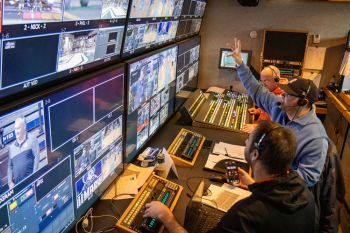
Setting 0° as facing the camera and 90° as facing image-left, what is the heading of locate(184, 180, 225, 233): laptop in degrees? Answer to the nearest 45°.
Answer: approximately 315°

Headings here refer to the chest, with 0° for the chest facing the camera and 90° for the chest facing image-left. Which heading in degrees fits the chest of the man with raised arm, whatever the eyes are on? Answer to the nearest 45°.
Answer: approximately 90°

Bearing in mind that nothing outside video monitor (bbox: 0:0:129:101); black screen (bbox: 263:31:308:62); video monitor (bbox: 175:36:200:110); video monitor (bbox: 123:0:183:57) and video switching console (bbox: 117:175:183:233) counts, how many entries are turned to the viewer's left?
0

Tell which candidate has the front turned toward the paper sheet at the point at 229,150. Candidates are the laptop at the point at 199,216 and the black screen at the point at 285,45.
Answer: the black screen

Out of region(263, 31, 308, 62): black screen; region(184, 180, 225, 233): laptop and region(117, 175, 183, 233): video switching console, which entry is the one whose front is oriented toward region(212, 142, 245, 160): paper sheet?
the black screen

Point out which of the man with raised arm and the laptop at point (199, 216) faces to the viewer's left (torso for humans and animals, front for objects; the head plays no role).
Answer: the man with raised arm

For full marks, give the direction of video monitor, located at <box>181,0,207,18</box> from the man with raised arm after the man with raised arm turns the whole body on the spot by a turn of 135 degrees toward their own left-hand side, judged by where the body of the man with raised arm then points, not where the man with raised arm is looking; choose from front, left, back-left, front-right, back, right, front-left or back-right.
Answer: back

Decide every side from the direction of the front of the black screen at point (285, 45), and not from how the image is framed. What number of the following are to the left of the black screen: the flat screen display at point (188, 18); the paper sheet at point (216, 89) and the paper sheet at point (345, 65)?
1

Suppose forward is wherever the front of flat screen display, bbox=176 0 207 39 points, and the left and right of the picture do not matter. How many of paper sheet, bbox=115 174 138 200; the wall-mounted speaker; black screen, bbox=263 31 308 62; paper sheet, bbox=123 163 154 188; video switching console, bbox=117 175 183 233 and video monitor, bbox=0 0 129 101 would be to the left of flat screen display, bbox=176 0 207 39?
2

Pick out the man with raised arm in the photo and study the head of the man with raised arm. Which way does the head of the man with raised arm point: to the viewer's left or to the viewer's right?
to the viewer's left

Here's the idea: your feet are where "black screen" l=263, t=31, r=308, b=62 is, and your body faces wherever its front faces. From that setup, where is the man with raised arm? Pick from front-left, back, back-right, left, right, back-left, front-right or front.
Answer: front

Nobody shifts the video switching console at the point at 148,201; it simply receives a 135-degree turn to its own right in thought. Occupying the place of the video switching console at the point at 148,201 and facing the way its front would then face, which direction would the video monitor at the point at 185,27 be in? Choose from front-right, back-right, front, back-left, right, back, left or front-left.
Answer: right

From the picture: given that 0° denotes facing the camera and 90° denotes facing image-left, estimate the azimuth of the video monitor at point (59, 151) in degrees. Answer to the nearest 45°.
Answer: approximately 315°

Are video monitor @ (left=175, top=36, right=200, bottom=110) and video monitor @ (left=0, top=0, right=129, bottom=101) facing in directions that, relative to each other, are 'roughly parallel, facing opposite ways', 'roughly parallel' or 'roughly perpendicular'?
roughly parallel

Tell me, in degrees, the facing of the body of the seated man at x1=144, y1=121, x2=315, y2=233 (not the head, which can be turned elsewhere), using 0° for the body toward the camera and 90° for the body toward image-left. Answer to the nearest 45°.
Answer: approximately 135°

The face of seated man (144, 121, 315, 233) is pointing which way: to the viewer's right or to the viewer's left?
to the viewer's left

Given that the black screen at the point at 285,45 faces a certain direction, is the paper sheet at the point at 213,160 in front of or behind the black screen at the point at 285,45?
in front

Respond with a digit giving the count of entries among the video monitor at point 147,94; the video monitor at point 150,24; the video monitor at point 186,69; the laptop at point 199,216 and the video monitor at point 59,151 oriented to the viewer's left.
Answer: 0

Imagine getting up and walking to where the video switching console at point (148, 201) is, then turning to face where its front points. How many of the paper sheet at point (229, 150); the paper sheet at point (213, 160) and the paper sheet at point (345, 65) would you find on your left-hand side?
3

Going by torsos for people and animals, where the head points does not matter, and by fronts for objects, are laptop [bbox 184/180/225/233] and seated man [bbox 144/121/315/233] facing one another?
yes

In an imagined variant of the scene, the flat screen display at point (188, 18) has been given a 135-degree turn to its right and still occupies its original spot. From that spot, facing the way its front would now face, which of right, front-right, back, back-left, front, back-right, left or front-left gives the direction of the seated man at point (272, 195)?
left
